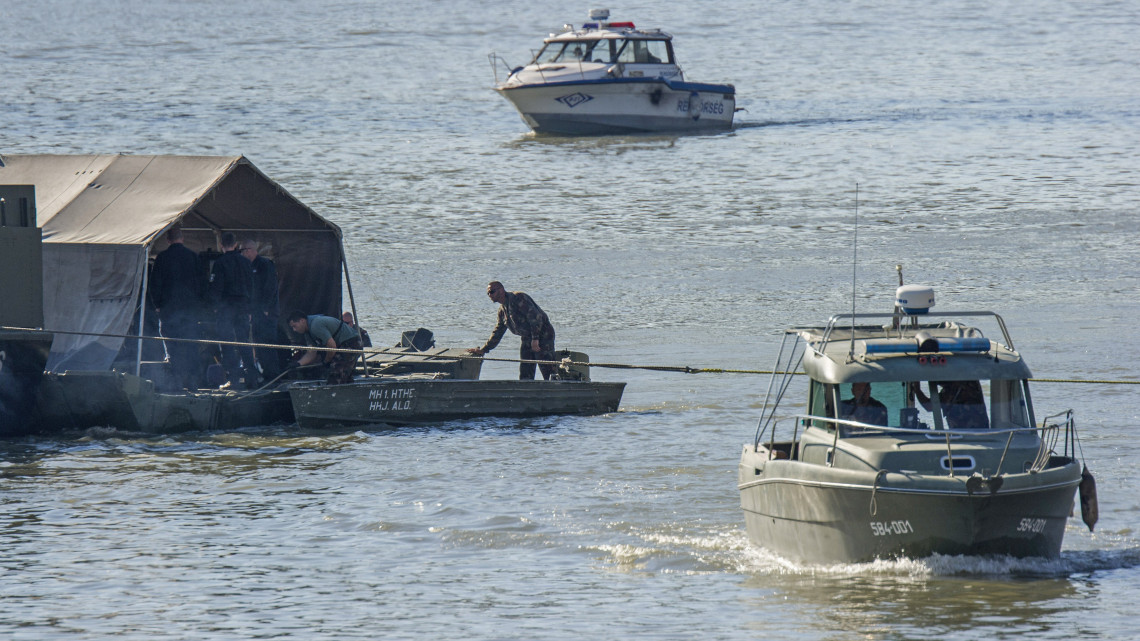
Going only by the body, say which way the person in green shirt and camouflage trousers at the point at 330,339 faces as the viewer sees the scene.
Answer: to the viewer's left

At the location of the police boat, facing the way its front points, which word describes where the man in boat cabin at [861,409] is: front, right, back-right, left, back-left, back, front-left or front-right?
front-left

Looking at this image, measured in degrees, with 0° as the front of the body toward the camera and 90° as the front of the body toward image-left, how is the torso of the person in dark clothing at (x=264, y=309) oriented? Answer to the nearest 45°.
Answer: approximately 45°

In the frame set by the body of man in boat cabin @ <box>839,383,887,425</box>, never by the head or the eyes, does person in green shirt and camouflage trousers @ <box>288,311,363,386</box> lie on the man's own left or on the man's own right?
on the man's own right

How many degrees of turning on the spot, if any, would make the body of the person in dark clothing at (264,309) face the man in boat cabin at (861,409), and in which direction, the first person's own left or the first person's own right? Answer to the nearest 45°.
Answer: approximately 90° to the first person's own left

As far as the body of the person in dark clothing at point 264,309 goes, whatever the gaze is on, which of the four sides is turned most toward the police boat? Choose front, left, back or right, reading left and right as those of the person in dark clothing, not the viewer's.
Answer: back

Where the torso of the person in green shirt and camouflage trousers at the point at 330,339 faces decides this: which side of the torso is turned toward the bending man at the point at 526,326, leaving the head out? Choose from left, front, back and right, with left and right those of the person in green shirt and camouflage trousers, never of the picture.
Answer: back

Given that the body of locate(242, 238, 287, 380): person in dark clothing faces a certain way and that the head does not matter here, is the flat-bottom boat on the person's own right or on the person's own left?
on the person's own left

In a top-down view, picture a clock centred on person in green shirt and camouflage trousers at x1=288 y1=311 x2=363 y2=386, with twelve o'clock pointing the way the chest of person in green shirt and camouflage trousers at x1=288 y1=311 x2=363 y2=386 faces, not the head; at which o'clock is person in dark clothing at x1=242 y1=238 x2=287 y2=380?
person in dark clothing at x1=242 y1=238 x2=287 y2=380 is roughly at 1 o'clock from person in green shirt and camouflage trousers at x1=288 y1=311 x2=363 y2=386.

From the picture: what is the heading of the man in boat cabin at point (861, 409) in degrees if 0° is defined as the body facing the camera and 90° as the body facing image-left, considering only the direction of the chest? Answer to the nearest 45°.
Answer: approximately 0°
